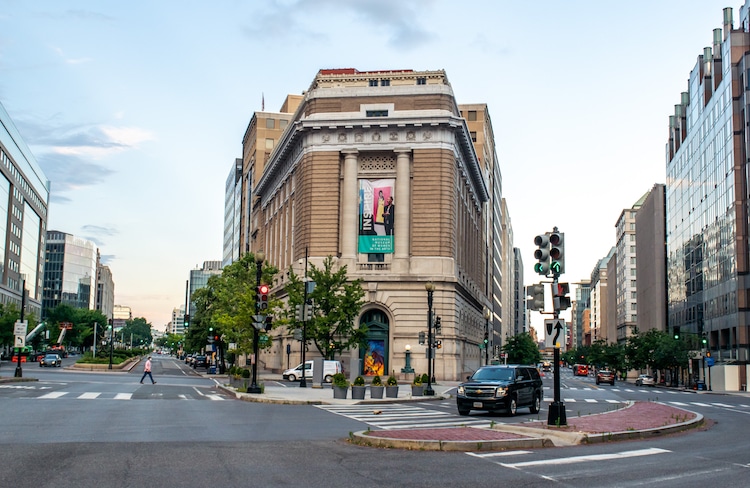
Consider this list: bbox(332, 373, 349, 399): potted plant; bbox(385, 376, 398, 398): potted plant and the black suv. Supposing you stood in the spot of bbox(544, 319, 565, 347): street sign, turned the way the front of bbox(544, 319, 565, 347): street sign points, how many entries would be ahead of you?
0

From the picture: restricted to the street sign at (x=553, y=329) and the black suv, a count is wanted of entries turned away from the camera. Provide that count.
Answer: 0

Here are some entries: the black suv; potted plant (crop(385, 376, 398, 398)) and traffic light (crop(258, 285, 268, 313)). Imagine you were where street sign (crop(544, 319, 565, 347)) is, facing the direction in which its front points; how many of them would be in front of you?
0

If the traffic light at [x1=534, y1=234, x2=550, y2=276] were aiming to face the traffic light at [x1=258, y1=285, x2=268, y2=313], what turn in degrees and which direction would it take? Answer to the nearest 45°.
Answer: approximately 90° to its right

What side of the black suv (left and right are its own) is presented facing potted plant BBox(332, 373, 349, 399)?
right

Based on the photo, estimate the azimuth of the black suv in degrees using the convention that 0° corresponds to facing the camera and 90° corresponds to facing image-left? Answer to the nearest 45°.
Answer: approximately 45°

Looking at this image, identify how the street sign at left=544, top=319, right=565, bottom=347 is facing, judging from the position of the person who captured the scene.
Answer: facing the viewer

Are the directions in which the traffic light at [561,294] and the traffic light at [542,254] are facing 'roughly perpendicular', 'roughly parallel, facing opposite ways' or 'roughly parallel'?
roughly perpendicular

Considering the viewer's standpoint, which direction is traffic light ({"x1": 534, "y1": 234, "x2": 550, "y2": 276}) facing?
facing the viewer and to the left of the viewer

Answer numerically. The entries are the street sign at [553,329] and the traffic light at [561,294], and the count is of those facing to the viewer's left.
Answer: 0
